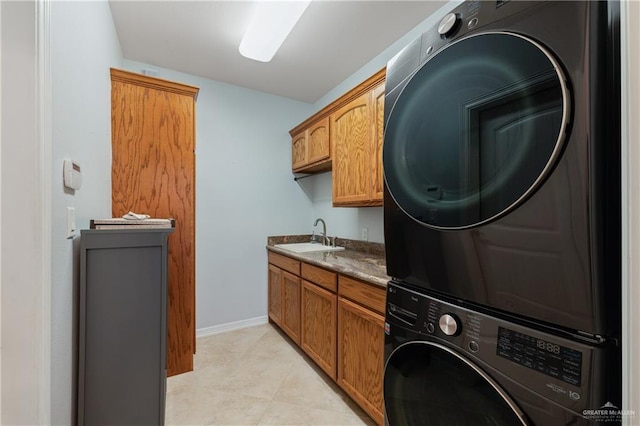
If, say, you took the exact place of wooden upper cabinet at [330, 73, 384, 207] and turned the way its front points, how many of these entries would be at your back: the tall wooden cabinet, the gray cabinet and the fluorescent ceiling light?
0

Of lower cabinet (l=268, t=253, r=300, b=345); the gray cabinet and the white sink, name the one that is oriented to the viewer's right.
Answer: the gray cabinet

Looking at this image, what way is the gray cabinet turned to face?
to the viewer's right

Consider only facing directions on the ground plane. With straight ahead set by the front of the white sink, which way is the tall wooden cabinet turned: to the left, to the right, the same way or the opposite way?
the opposite way

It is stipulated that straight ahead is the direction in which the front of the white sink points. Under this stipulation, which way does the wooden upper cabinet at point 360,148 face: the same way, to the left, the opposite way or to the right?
the same way

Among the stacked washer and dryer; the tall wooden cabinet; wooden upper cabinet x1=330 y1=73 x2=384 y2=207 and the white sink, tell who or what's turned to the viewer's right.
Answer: the tall wooden cabinet

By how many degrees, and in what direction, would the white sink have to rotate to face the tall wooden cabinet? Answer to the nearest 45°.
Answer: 0° — it already faces it

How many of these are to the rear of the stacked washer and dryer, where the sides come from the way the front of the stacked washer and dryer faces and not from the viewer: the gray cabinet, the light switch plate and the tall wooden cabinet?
0

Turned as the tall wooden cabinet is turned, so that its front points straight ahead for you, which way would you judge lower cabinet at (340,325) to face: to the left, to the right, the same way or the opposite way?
the opposite way

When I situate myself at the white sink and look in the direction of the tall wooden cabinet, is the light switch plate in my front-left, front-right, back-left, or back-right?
front-left

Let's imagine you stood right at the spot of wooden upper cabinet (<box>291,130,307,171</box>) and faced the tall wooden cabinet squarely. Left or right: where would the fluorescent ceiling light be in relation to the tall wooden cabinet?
left

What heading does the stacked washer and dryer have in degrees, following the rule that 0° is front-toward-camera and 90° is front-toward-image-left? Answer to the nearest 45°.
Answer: approximately 45°

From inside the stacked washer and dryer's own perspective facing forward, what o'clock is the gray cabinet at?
The gray cabinet is roughly at 1 o'clock from the stacked washer and dryer.

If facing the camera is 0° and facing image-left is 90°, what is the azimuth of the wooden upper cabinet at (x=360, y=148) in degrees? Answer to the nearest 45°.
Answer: approximately 45°

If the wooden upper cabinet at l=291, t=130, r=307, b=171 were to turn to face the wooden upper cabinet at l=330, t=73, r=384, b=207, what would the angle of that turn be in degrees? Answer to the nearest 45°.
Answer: approximately 90° to its left

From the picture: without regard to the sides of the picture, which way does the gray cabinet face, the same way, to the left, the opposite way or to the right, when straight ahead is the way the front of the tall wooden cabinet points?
the same way

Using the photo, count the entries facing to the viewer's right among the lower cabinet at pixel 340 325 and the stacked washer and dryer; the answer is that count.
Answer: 0

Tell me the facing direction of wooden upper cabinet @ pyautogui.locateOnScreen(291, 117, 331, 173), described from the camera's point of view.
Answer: facing the viewer and to the left of the viewer

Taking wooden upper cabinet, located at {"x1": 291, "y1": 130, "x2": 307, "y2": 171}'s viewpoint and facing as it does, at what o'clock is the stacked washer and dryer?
The stacked washer and dryer is roughly at 10 o'clock from the wooden upper cabinet.
